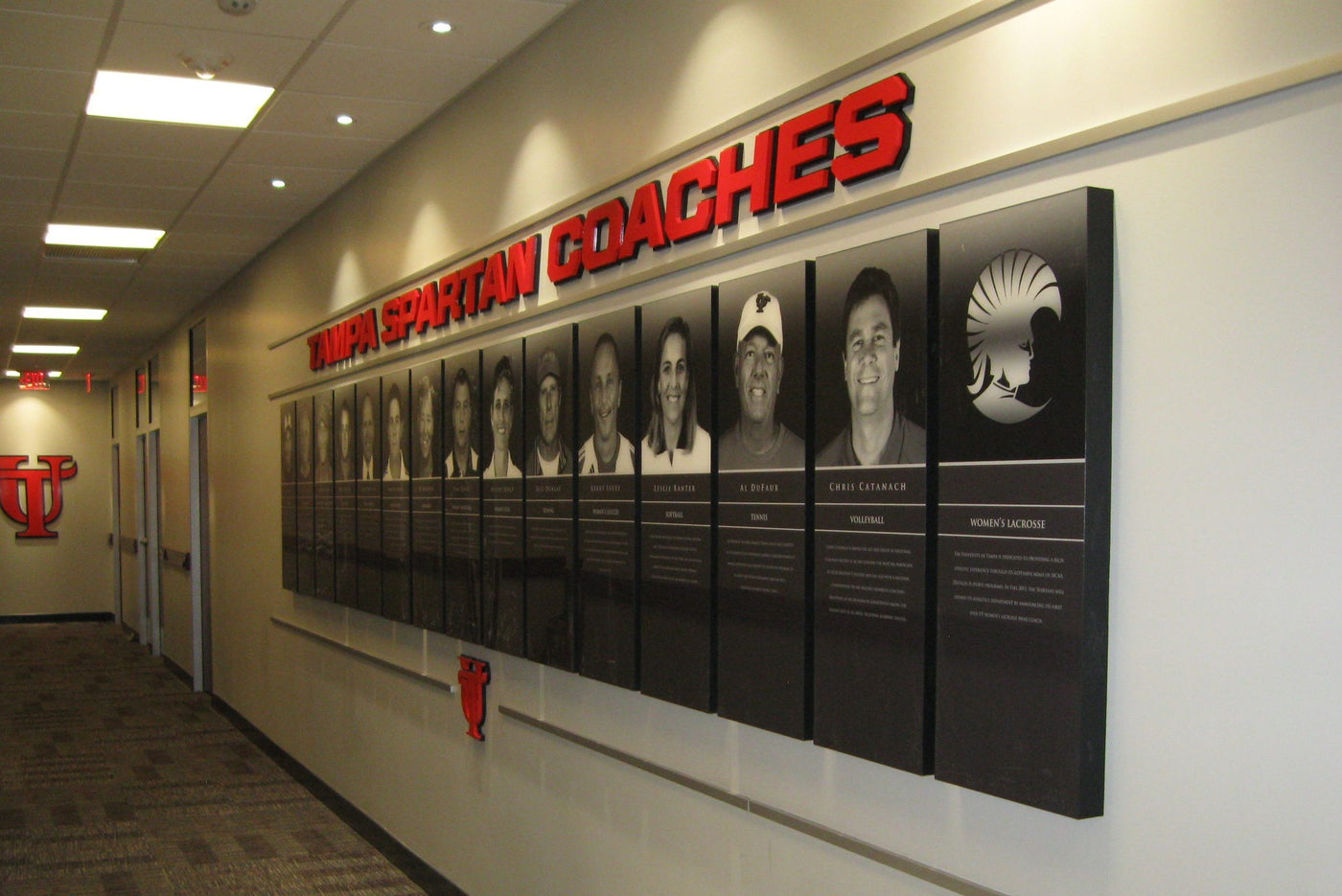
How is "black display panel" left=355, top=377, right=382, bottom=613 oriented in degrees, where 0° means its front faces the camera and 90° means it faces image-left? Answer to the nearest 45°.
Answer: approximately 90°

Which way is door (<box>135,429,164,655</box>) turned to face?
to the viewer's left

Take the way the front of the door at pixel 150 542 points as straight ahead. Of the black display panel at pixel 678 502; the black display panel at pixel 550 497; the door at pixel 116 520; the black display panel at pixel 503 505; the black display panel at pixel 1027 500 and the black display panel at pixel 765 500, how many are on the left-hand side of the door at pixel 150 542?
5

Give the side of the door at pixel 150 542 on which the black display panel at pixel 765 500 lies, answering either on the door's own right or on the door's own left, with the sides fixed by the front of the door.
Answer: on the door's own left

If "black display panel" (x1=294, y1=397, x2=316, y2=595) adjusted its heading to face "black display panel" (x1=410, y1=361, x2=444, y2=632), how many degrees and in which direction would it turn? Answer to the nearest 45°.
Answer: approximately 90° to its left

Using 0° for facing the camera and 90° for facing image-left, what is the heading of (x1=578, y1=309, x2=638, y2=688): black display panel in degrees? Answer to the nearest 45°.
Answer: approximately 45°

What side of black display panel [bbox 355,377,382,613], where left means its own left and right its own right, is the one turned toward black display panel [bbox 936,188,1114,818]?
left

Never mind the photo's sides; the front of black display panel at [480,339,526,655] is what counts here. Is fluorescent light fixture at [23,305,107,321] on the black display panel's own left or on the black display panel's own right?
on the black display panel's own right

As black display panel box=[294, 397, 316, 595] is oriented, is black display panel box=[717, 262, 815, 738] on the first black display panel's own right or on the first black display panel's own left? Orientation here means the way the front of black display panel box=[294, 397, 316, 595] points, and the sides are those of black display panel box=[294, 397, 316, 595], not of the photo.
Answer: on the first black display panel's own left

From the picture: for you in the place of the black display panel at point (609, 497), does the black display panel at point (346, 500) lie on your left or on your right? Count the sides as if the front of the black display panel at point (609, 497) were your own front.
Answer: on your right

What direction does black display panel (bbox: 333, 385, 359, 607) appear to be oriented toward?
to the viewer's left

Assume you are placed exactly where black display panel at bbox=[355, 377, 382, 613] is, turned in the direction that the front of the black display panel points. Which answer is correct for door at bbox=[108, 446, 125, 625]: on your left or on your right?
on your right

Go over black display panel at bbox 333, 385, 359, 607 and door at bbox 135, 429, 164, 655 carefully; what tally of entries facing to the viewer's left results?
2

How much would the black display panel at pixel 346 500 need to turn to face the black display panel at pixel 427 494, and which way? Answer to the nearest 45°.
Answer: approximately 90° to its left

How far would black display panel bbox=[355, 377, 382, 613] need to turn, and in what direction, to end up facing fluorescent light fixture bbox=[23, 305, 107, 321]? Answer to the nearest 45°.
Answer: approximately 45° to its right
